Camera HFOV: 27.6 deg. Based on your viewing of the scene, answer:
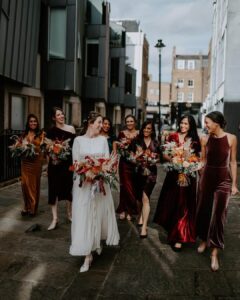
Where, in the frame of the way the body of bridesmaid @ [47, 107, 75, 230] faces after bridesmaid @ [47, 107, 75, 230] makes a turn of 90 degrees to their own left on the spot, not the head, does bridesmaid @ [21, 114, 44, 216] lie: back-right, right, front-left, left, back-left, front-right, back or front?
back-left

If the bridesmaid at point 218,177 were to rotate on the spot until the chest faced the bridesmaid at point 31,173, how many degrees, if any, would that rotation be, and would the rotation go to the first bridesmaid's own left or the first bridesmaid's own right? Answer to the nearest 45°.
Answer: approximately 135° to the first bridesmaid's own right

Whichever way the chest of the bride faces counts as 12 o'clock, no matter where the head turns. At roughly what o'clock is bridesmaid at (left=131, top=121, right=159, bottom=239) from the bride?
The bridesmaid is roughly at 7 o'clock from the bride.

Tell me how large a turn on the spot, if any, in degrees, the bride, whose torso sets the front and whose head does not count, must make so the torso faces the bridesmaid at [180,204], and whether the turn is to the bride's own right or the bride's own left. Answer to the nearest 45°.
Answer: approximately 135° to the bride's own left

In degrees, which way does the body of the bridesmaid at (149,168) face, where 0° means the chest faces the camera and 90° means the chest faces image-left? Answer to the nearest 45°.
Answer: approximately 0°

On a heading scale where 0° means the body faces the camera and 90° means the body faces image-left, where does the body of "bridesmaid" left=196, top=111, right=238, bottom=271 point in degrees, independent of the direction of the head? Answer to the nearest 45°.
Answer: approximately 0°
